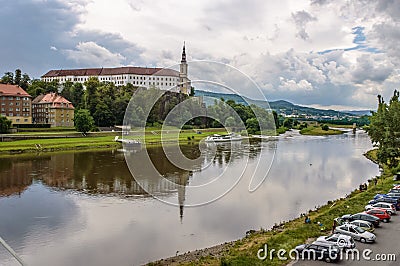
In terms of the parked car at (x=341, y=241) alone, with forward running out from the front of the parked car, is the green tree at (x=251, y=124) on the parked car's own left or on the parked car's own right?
on the parked car's own right

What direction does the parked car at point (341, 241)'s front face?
to the viewer's left

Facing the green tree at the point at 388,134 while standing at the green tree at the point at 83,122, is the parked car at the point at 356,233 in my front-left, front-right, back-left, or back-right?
front-right

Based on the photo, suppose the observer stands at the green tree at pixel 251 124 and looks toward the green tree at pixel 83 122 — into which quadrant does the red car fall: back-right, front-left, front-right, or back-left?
front-left

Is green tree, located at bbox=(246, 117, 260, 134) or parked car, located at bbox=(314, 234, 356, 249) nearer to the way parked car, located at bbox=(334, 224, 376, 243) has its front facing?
the parked car

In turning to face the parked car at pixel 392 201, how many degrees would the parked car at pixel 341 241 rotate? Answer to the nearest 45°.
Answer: approximately 90° to its right

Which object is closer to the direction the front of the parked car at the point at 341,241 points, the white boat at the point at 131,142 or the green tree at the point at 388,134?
the white boat

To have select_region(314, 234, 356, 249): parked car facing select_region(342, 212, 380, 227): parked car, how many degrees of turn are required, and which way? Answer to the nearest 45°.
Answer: approximately 90° to its right
